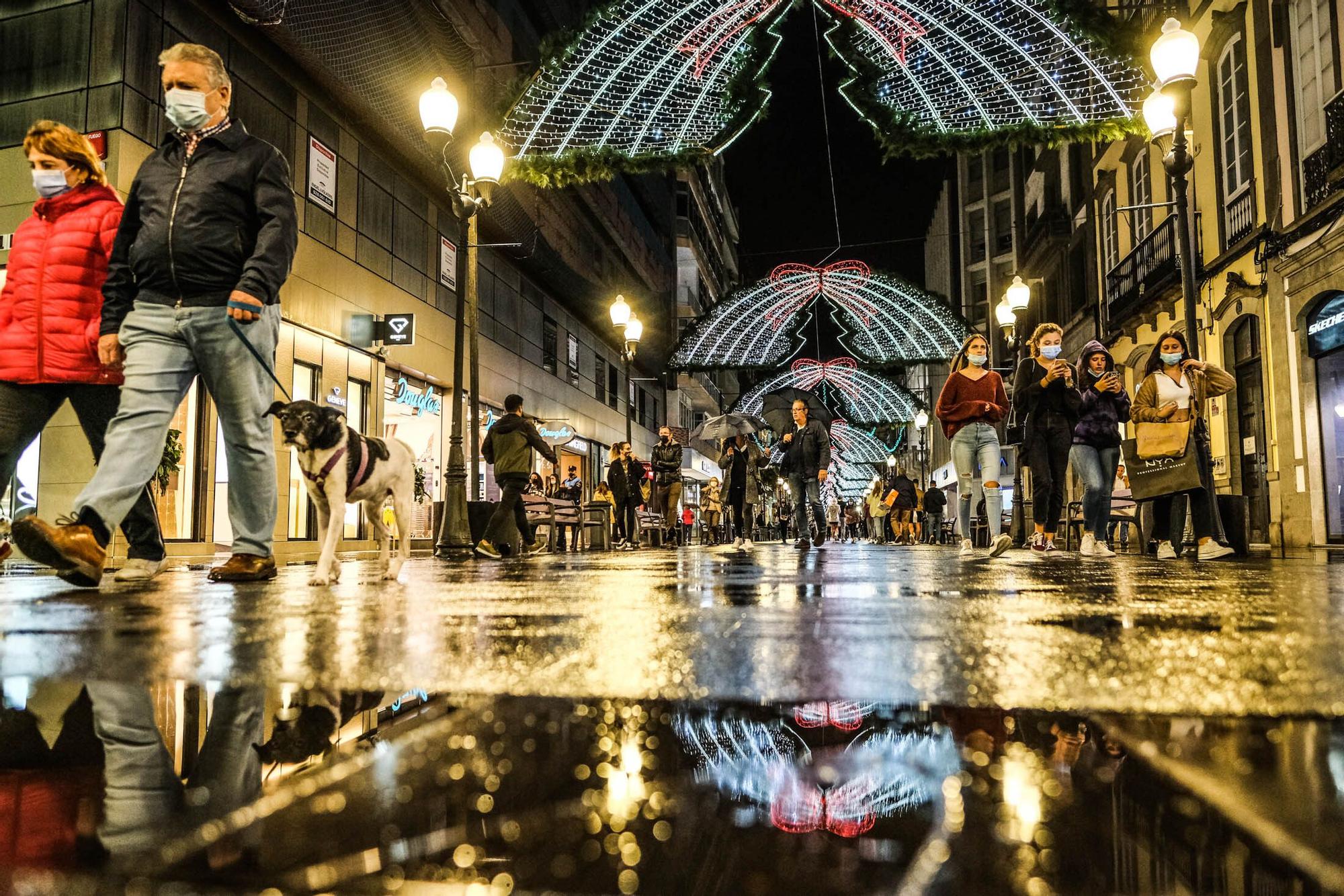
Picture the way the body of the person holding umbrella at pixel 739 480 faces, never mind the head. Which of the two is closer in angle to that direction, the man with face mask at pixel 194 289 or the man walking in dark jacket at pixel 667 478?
the man with face mask

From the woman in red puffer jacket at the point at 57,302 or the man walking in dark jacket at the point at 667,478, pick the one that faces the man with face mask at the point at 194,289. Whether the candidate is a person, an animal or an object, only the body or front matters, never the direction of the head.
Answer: the man walking in dark jacket

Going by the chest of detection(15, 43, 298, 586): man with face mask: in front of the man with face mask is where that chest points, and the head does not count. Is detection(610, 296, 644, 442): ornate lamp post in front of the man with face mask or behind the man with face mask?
behind

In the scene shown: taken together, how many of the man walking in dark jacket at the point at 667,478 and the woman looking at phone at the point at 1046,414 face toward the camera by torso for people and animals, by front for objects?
2

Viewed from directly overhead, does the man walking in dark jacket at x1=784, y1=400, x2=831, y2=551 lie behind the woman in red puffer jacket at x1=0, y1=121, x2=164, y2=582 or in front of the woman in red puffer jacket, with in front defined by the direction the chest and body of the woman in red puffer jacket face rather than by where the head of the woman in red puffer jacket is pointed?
behind

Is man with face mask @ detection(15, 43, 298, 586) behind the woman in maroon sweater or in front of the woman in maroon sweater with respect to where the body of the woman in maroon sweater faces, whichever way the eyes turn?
in front

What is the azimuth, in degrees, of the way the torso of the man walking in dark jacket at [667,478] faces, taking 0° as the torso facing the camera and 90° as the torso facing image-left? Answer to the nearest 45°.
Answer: approximately 0°

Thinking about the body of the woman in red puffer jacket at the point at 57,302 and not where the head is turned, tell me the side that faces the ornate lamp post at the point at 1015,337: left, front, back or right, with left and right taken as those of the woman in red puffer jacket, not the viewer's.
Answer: back

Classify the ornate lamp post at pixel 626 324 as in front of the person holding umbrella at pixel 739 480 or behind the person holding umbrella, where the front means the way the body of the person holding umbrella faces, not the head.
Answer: behind
